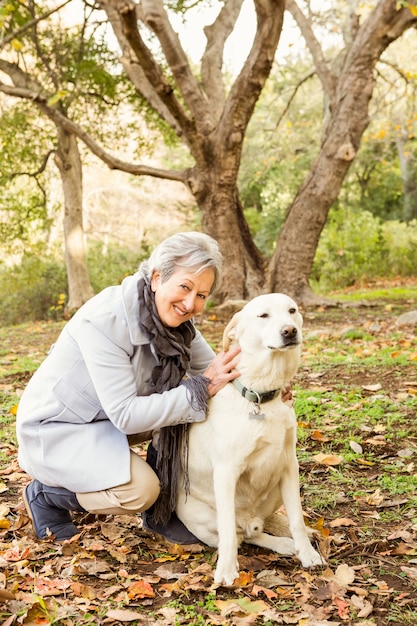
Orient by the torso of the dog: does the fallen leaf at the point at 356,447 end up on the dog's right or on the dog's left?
on the dog's left

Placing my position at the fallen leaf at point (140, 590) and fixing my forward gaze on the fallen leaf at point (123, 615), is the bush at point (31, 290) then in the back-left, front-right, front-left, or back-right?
back-right

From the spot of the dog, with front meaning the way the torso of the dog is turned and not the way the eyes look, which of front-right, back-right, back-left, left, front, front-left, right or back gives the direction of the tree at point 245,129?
back-left

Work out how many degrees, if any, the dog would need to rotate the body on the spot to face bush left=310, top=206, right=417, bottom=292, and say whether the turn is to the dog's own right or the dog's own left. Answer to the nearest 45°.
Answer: approximately 135° to the dog's own left

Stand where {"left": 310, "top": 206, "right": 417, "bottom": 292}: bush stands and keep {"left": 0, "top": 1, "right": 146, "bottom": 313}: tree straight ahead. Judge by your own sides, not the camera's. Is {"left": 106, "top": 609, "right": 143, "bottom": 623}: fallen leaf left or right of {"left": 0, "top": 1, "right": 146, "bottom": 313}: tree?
left

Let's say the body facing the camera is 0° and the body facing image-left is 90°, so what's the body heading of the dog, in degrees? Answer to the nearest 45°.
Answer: approximately 315°

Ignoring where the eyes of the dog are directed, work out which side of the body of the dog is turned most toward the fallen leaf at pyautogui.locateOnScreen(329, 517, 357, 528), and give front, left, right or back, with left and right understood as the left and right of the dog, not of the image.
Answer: left

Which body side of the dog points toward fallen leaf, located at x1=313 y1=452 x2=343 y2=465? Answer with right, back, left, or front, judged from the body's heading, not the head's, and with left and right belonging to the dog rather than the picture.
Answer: left

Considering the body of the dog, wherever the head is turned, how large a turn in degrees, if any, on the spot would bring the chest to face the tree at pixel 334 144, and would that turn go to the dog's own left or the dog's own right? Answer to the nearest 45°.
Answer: approximately 135° to the dog's own left

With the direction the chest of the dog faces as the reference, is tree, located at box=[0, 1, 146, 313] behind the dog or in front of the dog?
behind
